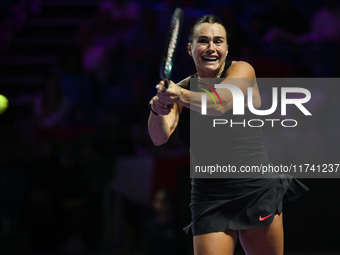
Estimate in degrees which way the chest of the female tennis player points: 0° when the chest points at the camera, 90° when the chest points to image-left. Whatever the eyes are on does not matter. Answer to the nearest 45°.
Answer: approximately 0°
